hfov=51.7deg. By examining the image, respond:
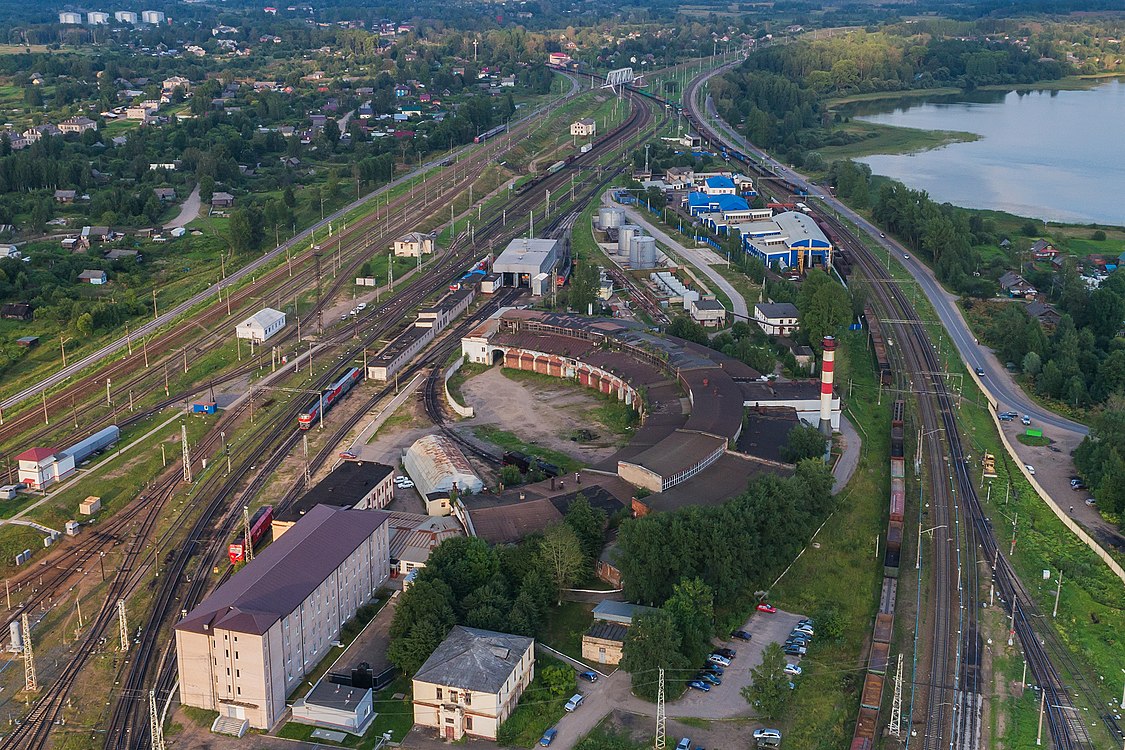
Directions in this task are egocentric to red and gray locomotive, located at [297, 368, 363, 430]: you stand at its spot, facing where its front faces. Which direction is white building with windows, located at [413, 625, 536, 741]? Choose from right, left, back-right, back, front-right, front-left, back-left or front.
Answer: front-left

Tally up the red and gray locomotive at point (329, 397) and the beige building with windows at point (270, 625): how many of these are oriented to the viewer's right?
0

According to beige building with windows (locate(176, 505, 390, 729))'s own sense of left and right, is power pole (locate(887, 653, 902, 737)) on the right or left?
on its left

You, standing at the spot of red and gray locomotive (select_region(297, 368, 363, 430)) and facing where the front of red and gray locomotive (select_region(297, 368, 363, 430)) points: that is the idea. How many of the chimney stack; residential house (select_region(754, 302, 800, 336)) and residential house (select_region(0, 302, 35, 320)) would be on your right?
1

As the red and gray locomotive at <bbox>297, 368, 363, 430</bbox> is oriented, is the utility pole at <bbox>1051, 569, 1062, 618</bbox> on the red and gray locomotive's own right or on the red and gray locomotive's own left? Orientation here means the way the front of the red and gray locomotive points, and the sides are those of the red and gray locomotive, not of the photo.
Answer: on the red and gray locomotive's own left

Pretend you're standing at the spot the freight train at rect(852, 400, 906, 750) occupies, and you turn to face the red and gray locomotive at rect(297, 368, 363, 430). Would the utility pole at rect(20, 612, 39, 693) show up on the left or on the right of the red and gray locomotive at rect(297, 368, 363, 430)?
left

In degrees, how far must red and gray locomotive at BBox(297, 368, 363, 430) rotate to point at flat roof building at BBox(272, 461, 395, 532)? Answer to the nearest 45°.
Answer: approximately 45° to its left

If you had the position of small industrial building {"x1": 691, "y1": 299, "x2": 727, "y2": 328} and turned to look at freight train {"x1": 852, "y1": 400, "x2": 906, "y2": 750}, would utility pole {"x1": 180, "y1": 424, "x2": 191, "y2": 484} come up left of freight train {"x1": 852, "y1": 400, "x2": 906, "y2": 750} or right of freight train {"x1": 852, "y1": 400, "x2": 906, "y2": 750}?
right

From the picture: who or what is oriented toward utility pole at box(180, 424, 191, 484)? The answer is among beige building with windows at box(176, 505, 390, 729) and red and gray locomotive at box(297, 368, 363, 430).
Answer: the red and gray locomotive
